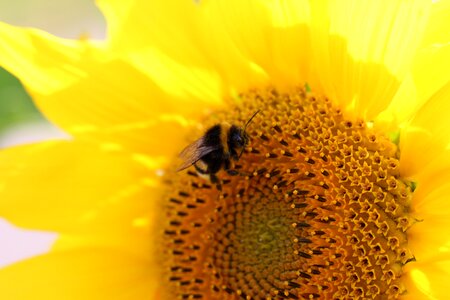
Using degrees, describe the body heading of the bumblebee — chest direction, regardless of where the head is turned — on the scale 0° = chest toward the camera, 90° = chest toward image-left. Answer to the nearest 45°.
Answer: approximately 270°
